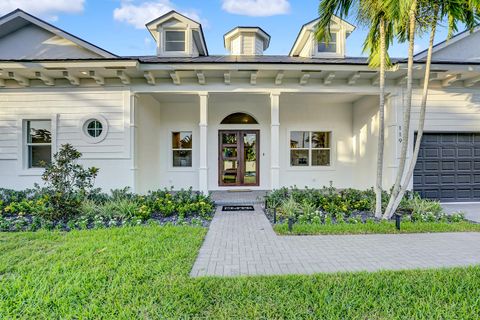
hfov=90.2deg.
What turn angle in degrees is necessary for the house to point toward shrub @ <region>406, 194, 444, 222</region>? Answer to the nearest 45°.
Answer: approximately 90° to its left

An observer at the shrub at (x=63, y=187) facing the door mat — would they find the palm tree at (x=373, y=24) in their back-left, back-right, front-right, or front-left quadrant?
front-right

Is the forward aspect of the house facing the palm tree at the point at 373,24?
no

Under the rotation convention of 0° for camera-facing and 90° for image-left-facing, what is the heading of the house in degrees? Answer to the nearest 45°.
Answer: approximately 0°
